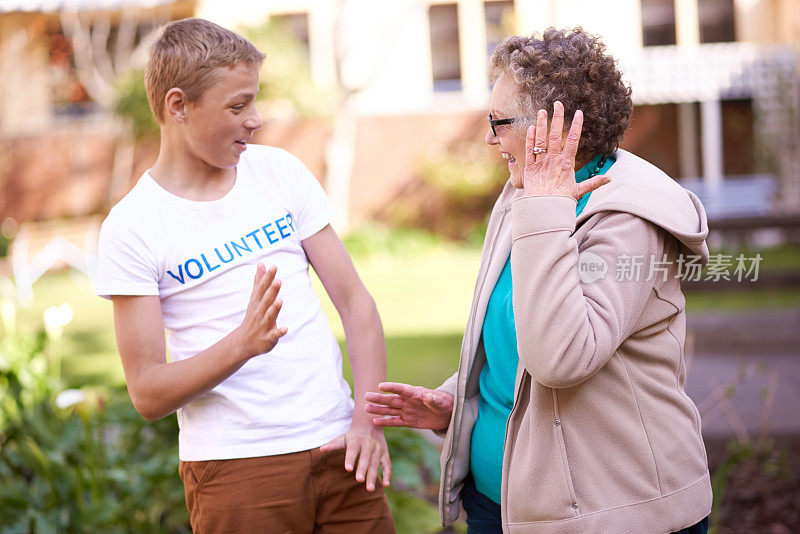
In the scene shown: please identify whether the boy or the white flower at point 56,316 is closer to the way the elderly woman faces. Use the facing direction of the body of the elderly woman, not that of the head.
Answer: the boy

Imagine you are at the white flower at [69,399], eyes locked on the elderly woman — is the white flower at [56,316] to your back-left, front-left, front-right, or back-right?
back-left

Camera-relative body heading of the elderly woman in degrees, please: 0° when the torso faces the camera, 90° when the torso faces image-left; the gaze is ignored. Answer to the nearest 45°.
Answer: approximately 90°

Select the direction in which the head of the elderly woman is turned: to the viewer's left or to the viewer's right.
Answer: to the viewer's left

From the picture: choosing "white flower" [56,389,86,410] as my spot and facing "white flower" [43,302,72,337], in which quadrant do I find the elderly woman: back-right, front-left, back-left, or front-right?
back-right

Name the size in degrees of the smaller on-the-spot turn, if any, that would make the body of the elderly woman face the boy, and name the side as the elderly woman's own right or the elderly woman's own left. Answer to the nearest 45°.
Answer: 0° — they already face them

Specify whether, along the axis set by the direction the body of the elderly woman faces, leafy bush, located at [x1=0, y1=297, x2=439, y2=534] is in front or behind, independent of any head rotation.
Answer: in front

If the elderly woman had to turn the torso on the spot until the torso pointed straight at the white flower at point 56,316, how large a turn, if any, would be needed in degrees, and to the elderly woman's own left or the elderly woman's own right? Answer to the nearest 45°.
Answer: approximately 45° to the elderly woman's own right
